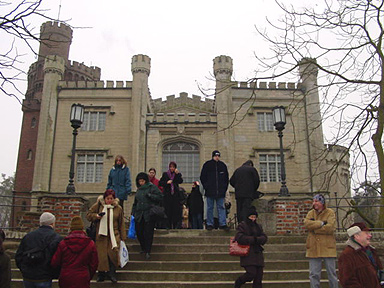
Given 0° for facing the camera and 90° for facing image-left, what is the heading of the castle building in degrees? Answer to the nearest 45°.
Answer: approximately 0°

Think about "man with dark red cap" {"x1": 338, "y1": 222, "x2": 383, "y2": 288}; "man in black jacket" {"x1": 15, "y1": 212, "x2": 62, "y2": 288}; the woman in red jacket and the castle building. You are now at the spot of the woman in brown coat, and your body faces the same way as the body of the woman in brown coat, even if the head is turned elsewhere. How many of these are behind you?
1

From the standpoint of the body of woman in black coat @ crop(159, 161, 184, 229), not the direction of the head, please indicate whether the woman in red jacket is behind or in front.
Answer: in front

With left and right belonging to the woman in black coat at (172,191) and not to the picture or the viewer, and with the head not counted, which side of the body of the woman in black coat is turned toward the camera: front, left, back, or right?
front

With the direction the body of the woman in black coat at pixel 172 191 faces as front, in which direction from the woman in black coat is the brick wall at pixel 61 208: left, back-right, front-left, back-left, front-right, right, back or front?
right

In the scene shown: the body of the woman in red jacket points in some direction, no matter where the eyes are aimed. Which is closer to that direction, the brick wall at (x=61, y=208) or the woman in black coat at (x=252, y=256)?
the brick wall

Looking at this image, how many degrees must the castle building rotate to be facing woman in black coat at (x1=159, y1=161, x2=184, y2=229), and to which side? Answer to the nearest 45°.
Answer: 0° — it already faces them

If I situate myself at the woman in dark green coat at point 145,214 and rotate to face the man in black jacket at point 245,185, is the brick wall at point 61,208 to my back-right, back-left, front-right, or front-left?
back-left

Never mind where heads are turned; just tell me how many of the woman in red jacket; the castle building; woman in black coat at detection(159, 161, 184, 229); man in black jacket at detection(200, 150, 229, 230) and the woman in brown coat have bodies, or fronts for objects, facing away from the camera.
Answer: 1

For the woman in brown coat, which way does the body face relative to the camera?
toward the camera

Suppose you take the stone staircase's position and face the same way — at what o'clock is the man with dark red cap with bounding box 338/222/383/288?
The man with dark red cap is roughly at 11 o'clock from the stone staircase.

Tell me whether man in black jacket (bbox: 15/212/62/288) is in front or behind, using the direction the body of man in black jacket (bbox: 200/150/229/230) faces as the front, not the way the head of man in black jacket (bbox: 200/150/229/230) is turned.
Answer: in front

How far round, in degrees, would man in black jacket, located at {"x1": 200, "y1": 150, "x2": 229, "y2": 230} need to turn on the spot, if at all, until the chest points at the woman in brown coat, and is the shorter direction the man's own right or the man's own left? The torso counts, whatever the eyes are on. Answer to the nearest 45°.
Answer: approximately 45° to the man's own right

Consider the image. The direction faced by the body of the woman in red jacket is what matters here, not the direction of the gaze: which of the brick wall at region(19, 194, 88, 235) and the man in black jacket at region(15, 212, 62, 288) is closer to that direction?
the brick wall

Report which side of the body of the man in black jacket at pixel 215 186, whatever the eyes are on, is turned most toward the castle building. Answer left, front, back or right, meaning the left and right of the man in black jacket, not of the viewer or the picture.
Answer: back

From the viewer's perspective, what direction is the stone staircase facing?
toward the camera

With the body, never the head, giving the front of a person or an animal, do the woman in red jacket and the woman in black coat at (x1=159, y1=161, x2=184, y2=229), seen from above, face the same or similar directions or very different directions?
very different directions
